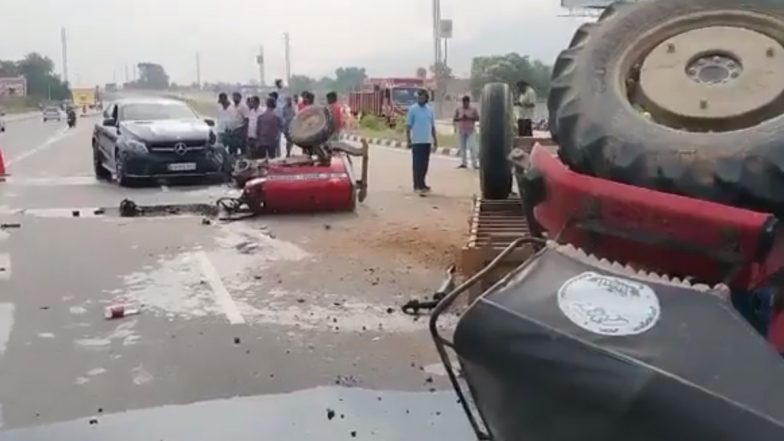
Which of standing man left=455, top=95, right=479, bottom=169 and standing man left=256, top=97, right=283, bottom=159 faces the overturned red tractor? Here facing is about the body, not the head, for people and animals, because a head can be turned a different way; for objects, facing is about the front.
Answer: standing man left=455, top=95, right=479, bottom=169

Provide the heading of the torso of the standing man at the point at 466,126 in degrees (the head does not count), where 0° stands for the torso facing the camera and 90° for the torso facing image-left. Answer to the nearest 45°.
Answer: approximately 0°
